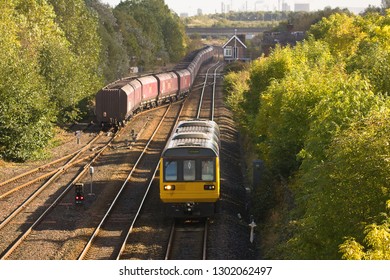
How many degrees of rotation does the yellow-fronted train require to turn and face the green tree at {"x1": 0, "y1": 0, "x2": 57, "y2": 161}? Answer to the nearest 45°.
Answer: approximately 135° to its right

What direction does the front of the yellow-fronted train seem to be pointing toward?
toward the camera
